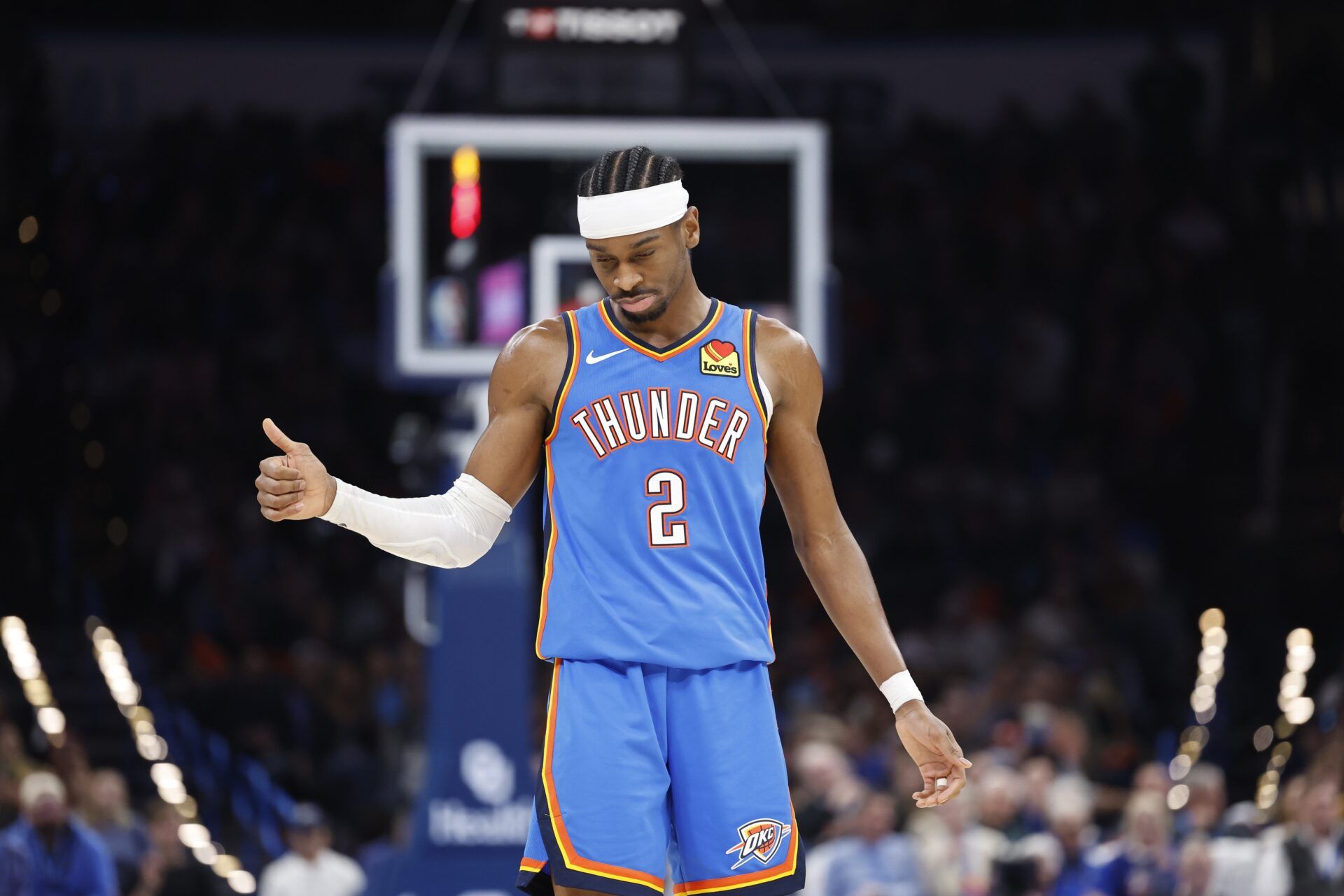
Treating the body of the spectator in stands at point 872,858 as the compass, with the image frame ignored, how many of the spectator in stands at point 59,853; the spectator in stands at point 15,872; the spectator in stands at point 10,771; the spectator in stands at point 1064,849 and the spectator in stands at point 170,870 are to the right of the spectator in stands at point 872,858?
4

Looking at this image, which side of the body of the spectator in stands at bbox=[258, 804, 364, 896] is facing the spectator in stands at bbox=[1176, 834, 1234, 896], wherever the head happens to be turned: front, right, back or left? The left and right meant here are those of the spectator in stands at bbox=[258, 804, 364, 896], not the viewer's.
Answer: left

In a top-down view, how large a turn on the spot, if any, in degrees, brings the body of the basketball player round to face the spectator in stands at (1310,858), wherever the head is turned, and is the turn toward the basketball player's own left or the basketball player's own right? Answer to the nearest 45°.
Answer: approximately 135° to the basketball player's own left

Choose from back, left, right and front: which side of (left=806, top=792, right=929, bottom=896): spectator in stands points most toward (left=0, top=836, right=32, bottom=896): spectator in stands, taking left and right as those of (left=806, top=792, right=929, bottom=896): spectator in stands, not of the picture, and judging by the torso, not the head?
right

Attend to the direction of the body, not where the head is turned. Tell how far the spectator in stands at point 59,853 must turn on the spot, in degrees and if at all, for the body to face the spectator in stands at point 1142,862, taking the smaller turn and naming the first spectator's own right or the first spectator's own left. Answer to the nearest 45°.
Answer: approximately 90° to the first spectator's own left

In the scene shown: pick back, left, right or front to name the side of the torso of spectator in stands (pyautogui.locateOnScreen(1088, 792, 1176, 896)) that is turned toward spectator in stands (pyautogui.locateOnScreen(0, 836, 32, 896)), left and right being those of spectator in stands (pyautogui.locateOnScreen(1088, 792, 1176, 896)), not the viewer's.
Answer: right

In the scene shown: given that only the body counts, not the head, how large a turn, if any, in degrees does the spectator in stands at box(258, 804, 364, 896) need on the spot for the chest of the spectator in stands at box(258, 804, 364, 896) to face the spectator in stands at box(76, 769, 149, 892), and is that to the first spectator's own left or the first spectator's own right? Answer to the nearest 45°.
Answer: approximately 135° to the first spectator's own right

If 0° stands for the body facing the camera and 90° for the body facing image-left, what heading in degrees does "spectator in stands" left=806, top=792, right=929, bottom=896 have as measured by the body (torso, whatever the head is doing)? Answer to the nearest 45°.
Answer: approximately 0°

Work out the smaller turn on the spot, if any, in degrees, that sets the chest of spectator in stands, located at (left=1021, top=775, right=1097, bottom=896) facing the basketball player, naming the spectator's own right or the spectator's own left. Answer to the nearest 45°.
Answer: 0° — they already face them

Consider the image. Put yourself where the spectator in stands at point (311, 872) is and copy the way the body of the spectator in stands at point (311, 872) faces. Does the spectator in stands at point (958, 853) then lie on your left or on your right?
on your left

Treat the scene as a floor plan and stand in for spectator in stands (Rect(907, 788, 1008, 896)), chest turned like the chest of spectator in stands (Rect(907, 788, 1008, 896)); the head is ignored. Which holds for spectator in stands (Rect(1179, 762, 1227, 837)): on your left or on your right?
on your left
